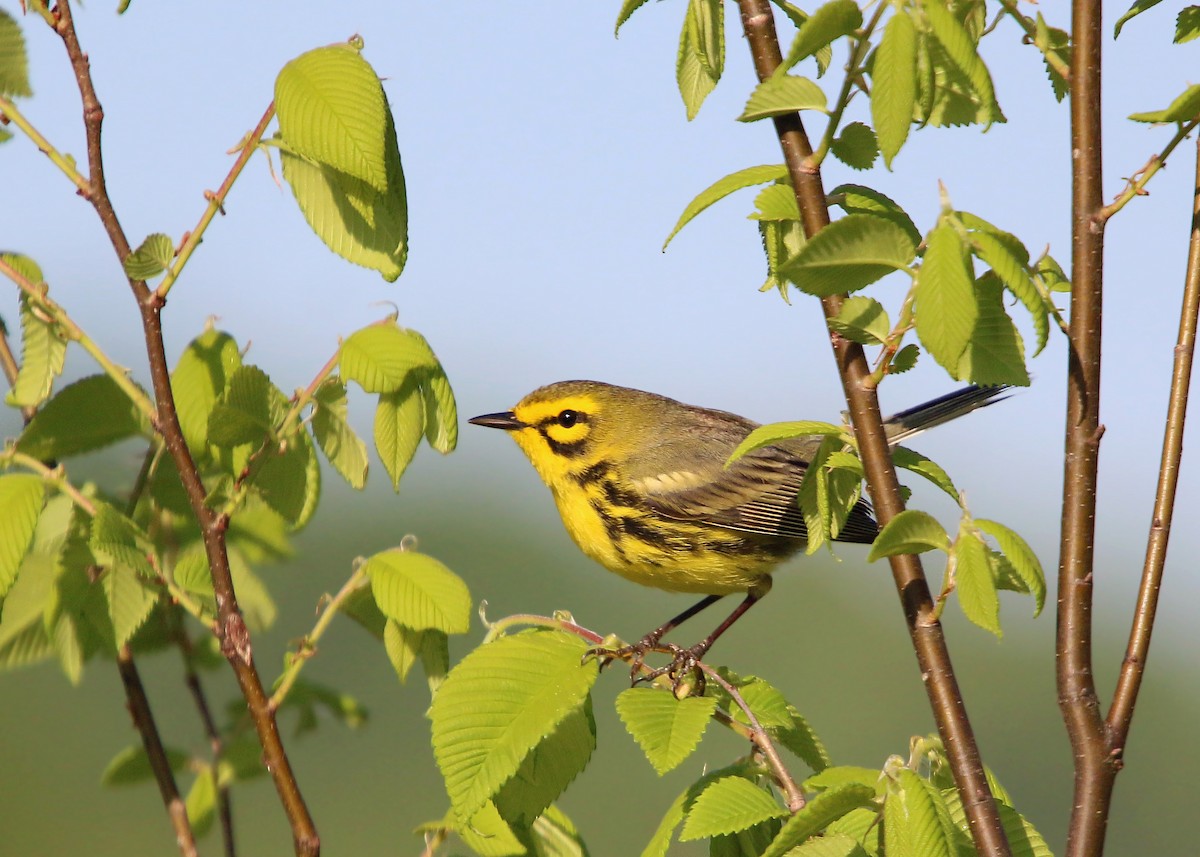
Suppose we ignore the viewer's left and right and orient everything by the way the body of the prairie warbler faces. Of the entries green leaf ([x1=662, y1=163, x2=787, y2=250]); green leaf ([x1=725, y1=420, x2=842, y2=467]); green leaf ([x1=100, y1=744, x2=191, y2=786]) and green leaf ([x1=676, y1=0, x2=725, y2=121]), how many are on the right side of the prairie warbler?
0

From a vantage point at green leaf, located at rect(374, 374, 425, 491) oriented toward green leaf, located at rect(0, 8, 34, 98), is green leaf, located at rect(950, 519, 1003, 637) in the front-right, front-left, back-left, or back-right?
back-left

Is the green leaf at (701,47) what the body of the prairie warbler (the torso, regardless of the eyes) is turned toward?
no

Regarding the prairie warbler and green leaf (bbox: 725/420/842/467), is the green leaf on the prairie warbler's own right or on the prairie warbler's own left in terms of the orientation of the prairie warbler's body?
on the prairie warbler's own left

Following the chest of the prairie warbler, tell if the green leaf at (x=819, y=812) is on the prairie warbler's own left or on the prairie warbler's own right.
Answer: on the prairie warbler's own left

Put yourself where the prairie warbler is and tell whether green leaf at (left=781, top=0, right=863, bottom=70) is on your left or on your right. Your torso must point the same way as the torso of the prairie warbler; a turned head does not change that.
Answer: on your left

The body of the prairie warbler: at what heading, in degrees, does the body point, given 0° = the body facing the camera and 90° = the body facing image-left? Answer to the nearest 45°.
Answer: approximately 90°
